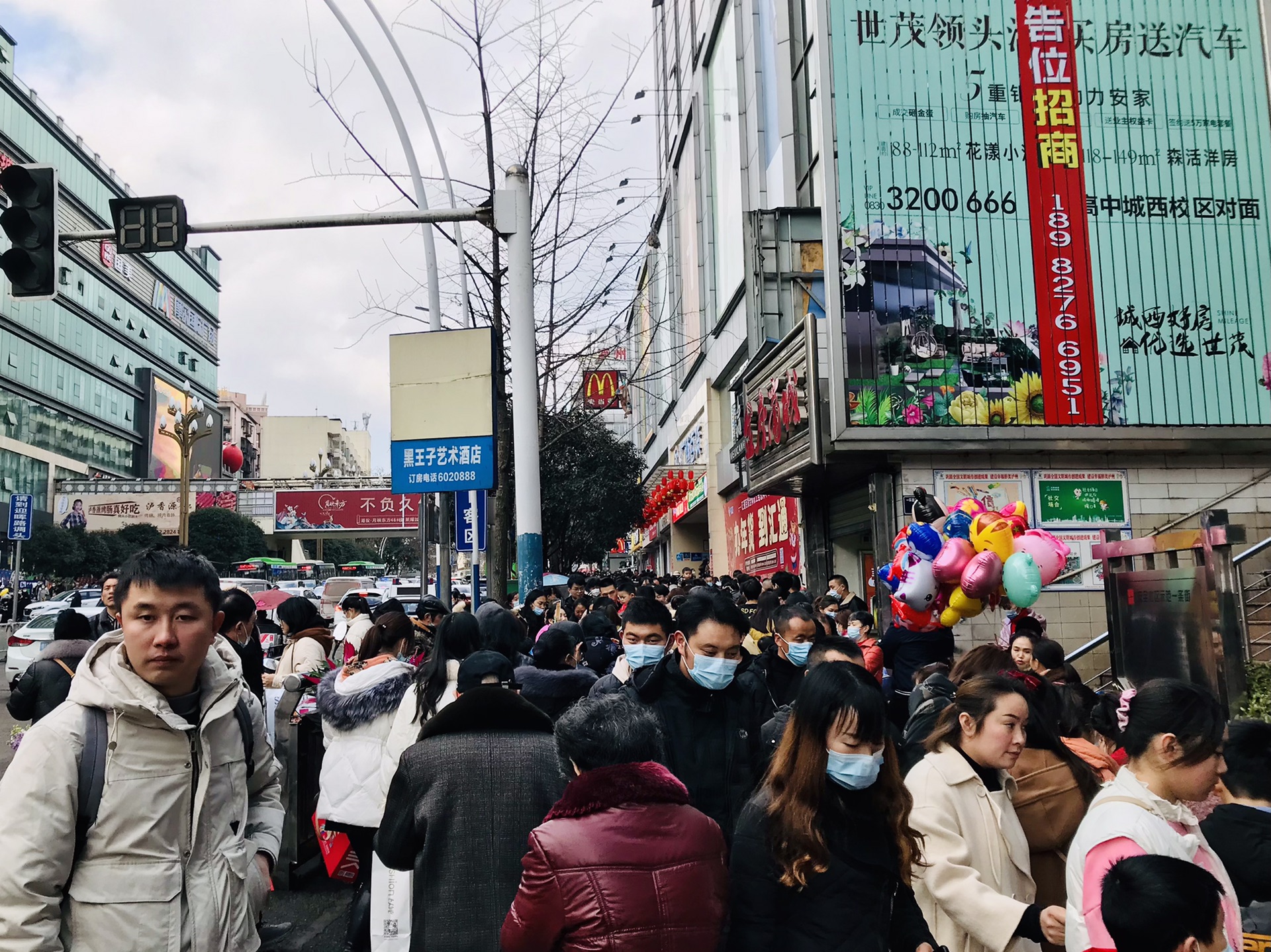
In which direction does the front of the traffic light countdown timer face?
toward the camera

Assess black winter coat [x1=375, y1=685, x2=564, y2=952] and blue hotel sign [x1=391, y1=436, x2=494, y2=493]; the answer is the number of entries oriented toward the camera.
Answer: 1

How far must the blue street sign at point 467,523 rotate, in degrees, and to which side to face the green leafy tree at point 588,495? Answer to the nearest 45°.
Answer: approximately 180°

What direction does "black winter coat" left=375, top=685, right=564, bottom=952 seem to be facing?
away from the camera

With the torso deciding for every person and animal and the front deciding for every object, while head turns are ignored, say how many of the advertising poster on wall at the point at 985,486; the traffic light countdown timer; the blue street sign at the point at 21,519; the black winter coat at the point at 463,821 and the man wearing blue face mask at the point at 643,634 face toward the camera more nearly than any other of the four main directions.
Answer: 4

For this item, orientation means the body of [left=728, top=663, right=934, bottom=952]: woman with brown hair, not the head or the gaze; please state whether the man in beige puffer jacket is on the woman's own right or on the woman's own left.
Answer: on the woman's own right

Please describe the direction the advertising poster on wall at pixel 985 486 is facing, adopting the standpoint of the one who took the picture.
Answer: facing the viewer

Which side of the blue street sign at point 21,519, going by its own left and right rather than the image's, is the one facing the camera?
front

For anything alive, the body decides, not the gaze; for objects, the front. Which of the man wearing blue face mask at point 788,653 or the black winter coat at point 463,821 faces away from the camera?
the black winter coat

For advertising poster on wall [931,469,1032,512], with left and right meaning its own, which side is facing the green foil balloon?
front

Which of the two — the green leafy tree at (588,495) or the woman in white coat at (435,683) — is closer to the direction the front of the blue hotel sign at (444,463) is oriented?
the woman in white coat

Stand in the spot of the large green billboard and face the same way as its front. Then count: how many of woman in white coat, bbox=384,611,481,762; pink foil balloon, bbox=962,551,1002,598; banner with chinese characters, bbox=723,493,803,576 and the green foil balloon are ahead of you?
3

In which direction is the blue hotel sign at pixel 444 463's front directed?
toward the camera

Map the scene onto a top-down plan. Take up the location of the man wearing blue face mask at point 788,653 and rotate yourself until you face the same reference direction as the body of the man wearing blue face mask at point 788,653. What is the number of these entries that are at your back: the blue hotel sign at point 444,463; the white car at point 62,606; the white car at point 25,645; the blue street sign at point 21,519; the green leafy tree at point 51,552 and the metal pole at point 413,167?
6

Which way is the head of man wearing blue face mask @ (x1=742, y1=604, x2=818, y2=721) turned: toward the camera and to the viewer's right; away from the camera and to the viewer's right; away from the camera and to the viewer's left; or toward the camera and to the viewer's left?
toward the camera and to the viewer's right

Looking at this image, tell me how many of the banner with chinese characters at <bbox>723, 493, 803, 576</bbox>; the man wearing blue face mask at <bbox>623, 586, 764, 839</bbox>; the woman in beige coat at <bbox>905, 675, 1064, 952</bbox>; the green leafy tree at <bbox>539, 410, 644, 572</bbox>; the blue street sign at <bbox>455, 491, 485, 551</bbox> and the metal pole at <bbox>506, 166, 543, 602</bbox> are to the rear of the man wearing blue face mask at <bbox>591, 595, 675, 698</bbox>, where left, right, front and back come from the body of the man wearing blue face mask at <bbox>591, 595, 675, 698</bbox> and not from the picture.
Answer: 4
